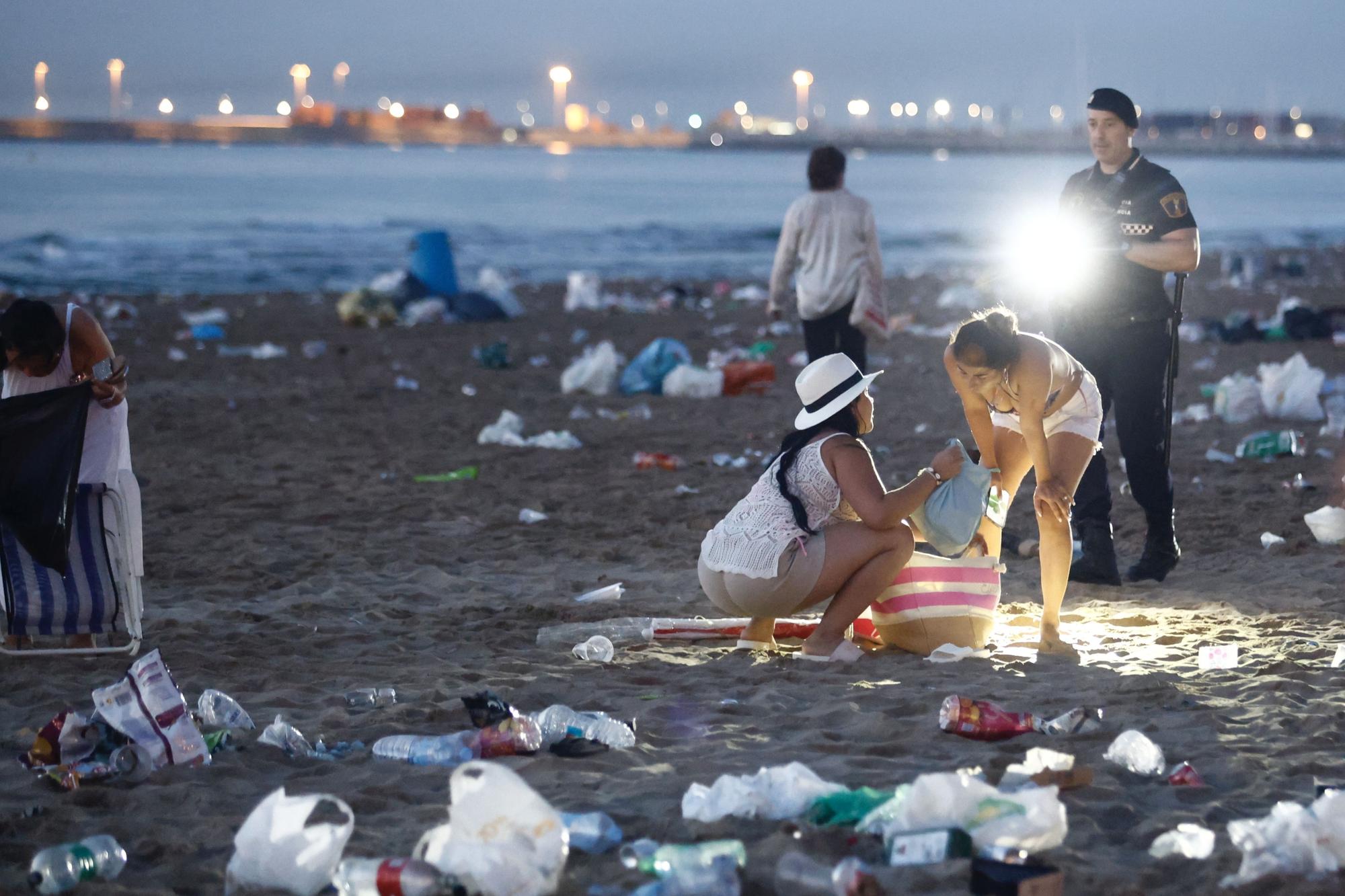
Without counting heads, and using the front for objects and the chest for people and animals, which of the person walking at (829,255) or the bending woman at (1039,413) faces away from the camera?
the person walking

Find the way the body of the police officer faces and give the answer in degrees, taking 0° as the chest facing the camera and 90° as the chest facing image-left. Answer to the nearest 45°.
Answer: approximately 45°

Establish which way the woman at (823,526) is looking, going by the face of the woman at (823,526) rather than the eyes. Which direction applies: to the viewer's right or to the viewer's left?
to the viewer's right

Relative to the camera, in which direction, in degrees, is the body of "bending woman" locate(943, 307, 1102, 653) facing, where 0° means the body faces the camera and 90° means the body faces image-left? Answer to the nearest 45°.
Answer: approximately 45°

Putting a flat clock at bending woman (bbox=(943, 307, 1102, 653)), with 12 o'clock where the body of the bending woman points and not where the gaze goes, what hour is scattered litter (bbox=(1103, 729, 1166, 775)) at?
The scattered litter is roughly at 10 o'clock from the bending woman.

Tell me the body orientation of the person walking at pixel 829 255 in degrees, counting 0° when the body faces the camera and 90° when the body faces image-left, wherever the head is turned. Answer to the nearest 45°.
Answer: approximately 180°

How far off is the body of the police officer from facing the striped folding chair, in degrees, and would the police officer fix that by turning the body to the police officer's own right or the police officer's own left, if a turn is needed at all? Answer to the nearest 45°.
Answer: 0° — they already face it

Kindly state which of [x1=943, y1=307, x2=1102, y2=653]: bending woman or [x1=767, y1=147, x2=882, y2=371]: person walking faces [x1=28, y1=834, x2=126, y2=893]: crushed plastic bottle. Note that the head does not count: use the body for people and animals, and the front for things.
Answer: the bending woman

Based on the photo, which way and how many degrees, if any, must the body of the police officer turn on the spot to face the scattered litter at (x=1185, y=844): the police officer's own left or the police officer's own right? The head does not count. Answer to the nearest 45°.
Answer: approximately 45° to the police officer's own left

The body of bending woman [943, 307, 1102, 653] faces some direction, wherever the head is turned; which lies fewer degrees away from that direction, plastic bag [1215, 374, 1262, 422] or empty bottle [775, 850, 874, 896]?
the empty bottle

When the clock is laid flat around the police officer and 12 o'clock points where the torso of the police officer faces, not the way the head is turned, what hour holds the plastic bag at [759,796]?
The plastic bag is roughly at 11 o'clock from the police officer.

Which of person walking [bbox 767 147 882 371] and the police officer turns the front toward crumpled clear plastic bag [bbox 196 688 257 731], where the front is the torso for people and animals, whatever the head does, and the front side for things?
the police officer
